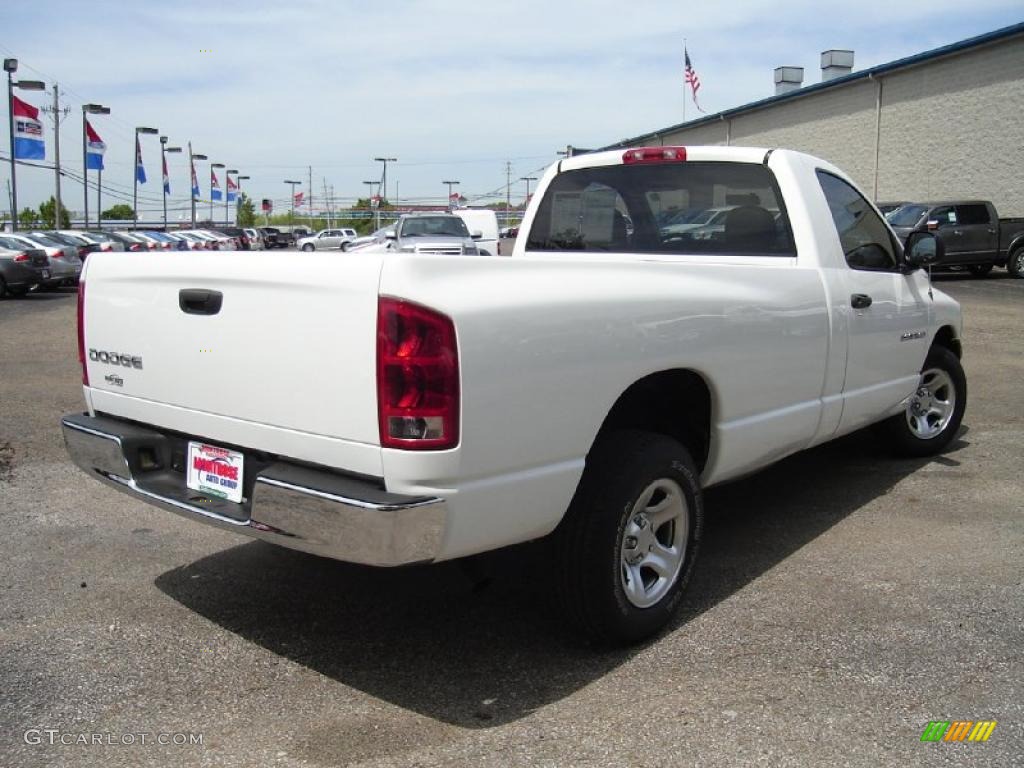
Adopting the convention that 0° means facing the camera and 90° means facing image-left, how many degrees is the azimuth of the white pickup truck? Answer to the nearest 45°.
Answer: approximately 225°

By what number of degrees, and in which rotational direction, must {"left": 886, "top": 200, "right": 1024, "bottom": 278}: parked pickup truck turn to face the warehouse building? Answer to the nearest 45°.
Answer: approximately 135° to its right

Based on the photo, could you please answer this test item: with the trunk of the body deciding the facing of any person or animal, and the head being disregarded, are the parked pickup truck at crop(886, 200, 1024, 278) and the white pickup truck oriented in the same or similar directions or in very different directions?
very different directions

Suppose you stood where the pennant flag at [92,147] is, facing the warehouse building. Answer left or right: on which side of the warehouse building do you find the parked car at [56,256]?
right

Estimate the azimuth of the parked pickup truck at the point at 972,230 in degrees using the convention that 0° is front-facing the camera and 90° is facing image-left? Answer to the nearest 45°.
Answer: approximately 45°

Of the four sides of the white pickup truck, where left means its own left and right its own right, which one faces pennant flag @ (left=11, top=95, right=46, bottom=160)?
left
